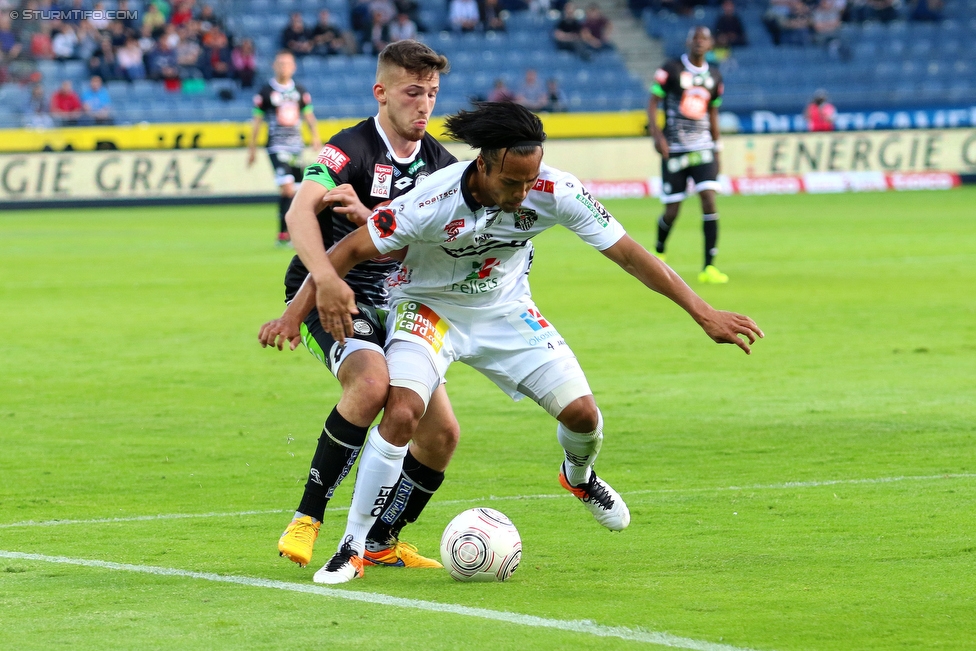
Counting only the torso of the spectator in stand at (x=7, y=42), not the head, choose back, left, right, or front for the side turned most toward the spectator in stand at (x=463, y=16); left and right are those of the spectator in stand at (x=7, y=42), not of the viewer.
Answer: left

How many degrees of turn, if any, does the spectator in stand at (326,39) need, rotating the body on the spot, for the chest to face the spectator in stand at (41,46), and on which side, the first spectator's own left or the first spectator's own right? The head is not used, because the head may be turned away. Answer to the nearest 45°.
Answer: approximately 90° to the first spectator's own right

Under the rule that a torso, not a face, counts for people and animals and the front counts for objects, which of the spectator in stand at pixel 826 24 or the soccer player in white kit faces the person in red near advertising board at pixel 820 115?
the spectator in stand at pixel 826 24

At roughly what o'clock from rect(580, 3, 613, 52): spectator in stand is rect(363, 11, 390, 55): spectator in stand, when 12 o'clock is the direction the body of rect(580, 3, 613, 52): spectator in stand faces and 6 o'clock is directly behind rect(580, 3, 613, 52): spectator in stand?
rect(363, 11, 390, 55): spectator in stand is roughly at 2 o'clock from rect(580, 3, 613, 52): spectator in stand.

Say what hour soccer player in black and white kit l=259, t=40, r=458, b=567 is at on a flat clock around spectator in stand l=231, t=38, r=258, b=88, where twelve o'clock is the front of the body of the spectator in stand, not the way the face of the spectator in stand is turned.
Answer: The soccer player in black and white kit is roughly at 12 o'clock from the spectator in stand.

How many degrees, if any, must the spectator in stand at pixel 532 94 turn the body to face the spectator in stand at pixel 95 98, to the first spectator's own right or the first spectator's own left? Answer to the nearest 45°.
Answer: approximately 90° to the first spectator's own right
